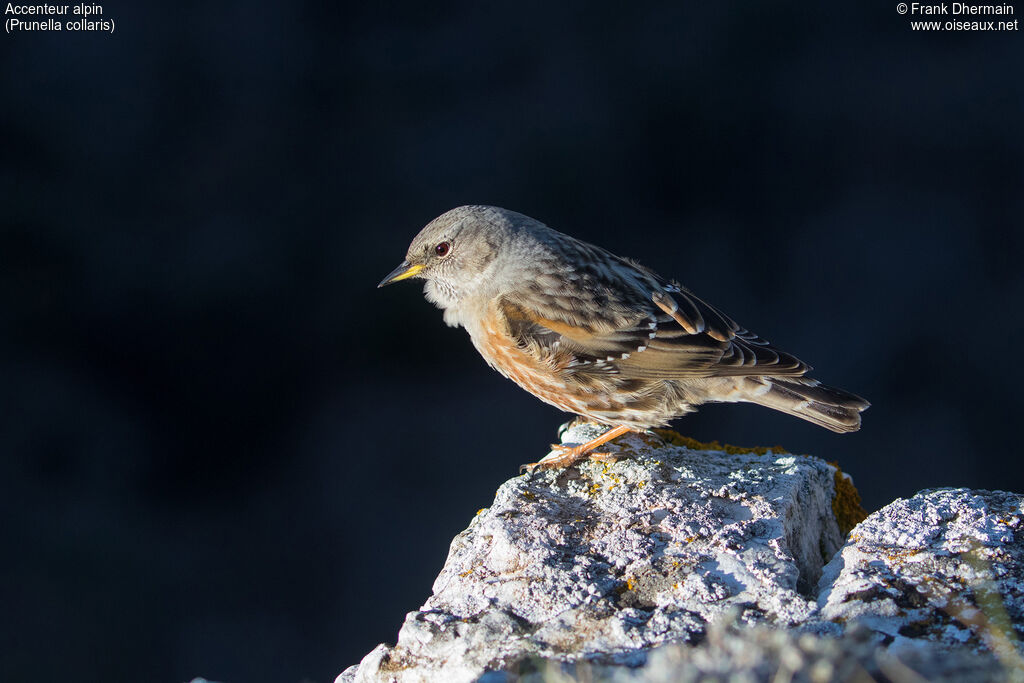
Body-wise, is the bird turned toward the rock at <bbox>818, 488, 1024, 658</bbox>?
no

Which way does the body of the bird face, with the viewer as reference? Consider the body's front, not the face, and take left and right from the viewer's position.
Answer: facing to the left of the viewer
